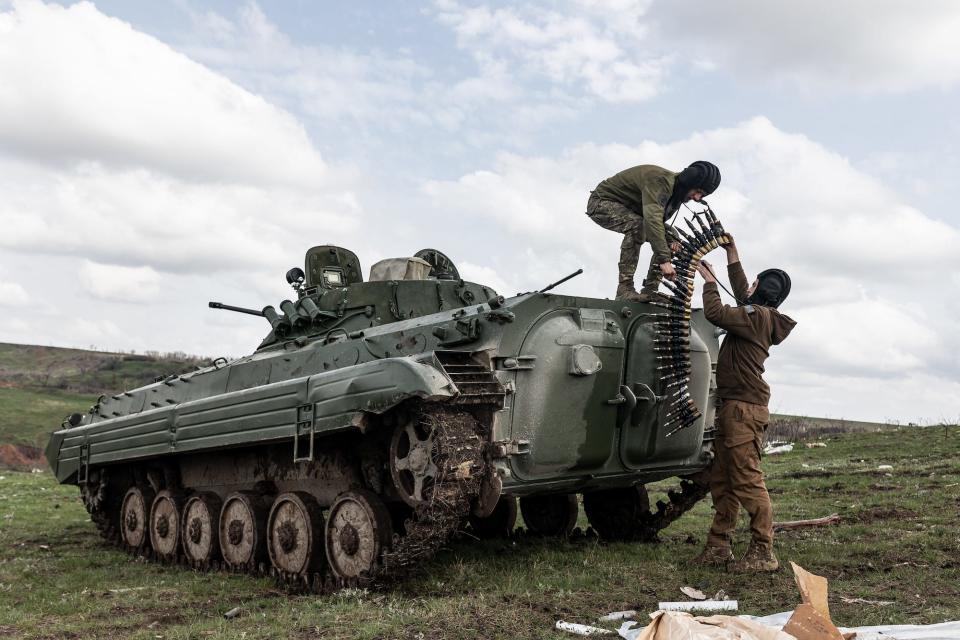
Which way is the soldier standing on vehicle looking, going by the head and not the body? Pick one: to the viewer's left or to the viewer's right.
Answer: to the viewer's right

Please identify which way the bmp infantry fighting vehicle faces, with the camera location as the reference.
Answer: facing away from the viewer and to the left of the viewer

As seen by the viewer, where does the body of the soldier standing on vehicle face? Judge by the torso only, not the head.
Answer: to the viewer's right

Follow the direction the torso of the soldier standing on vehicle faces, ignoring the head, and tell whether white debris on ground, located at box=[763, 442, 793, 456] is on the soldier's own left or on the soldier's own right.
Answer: on the soldier's own left

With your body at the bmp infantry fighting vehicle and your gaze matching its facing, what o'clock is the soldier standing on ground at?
The soldier standing on ground is roughly at 5 o'clock from the bmp infantry fighting vehicle.
